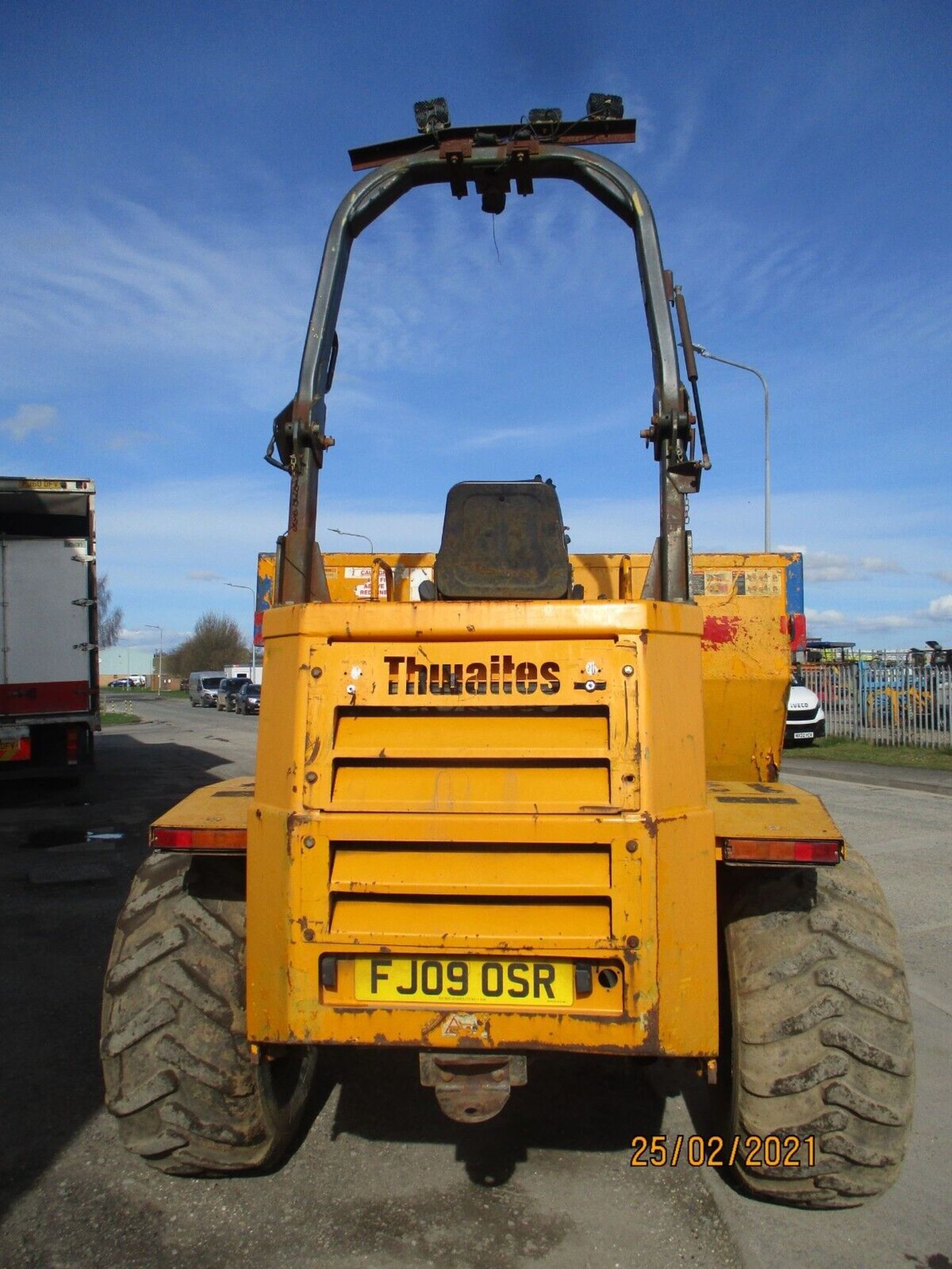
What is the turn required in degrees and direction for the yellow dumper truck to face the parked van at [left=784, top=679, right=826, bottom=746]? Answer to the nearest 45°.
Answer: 0° — it already faces it

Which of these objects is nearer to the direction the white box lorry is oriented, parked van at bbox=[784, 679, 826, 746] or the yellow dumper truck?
the parked van

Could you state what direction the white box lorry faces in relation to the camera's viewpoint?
facing away from the viewer

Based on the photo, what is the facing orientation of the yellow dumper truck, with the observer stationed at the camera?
facing away from the viewer

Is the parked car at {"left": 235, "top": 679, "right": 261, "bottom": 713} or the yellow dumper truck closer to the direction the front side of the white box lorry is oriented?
the parked car

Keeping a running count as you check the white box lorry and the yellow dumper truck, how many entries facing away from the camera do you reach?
2
